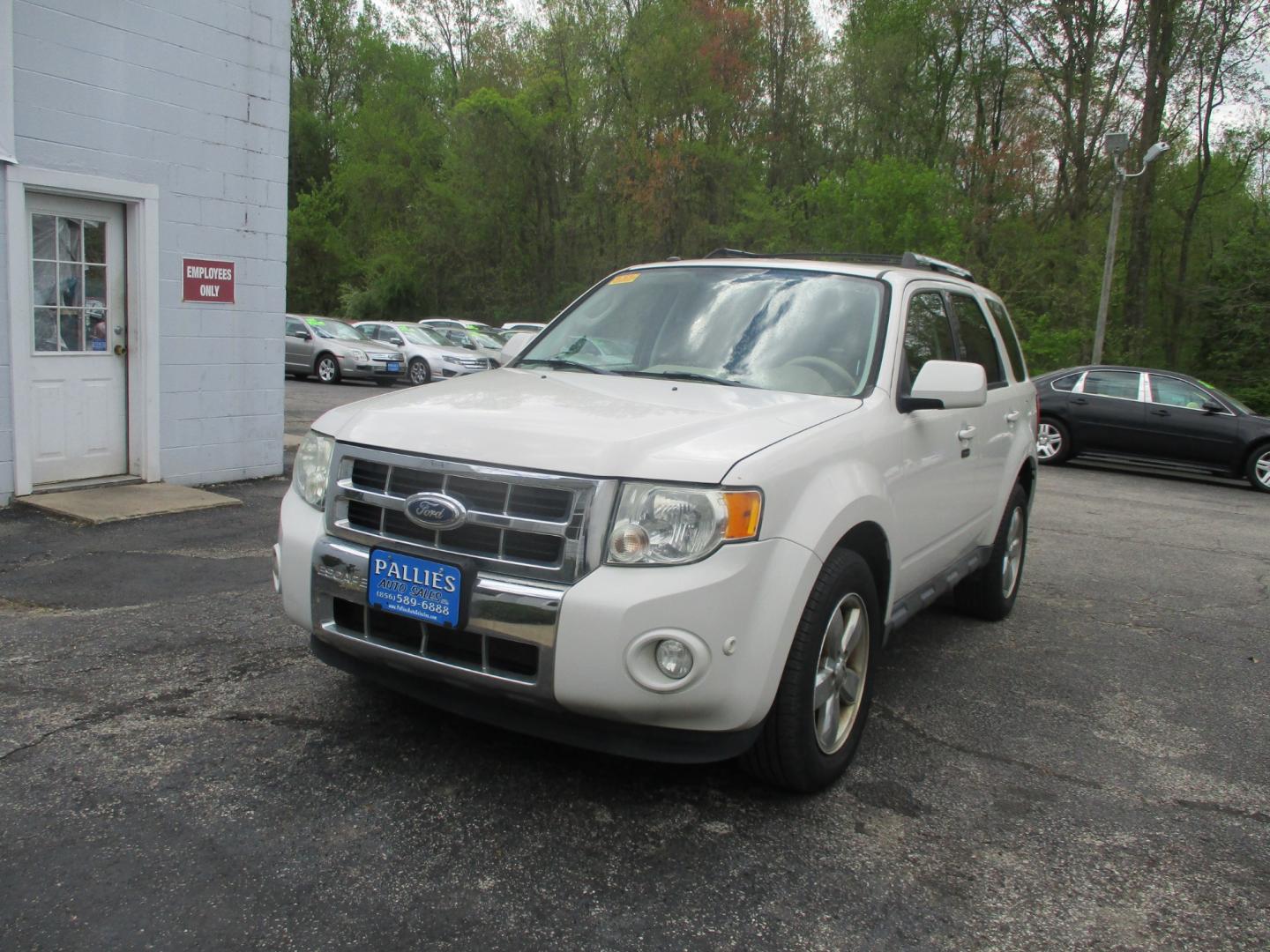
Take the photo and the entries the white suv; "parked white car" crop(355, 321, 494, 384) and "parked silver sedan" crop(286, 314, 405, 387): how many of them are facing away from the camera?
0

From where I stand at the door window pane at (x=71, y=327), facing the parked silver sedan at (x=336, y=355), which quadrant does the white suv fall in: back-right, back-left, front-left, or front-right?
back-right

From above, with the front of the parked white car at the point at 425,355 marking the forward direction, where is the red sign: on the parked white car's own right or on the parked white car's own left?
on the parked white car's own right

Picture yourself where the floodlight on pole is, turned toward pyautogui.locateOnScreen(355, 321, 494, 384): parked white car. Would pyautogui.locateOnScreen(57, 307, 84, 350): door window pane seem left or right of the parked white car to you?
left

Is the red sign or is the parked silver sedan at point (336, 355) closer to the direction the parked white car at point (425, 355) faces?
the red sign

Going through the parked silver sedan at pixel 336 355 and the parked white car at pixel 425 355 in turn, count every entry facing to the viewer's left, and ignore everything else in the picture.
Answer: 0

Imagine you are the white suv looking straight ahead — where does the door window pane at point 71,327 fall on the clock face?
The door window pane is roughly at 3 o'clock from the white suv.

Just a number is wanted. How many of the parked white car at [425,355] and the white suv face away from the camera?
0

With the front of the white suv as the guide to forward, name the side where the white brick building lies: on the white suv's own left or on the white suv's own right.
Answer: on the white suv's own right

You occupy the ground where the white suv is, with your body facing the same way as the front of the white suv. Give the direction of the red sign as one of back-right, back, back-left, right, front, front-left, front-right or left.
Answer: right

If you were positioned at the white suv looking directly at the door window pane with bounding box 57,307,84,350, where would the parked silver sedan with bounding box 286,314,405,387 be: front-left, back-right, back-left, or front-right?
front-right

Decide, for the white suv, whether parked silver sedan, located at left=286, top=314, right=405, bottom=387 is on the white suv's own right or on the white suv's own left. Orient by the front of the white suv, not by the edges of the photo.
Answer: on the white suv's own right
